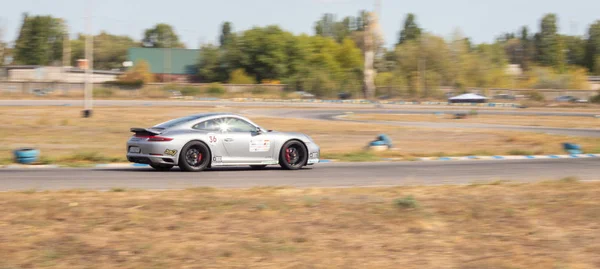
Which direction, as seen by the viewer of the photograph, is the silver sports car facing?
facing away from the viewer and to the right of the viewer

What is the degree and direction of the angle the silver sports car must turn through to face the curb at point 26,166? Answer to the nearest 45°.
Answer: approximately 135° to its left

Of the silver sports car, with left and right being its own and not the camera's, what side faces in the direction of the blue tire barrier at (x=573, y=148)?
front

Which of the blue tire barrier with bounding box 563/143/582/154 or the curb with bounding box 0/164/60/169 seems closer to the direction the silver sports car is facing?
the blue tire barrier
